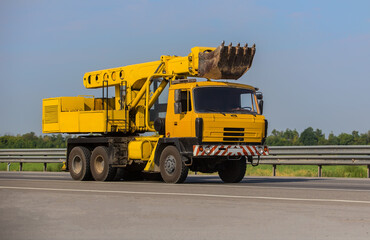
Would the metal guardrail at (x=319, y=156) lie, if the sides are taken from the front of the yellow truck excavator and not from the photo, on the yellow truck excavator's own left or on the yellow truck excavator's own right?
on the yellow truck excavator's own left

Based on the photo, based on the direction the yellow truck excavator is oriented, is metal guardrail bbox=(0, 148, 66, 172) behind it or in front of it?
behind

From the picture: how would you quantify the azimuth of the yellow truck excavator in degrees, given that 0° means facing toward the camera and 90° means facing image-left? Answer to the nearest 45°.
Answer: approximately 315°
